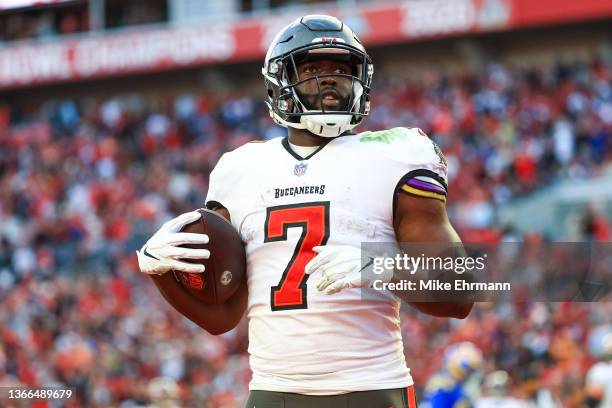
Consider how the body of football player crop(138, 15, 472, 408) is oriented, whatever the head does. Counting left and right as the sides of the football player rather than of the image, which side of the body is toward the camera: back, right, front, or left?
front

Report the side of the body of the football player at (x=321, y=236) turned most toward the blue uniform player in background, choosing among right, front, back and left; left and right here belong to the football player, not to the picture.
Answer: back
